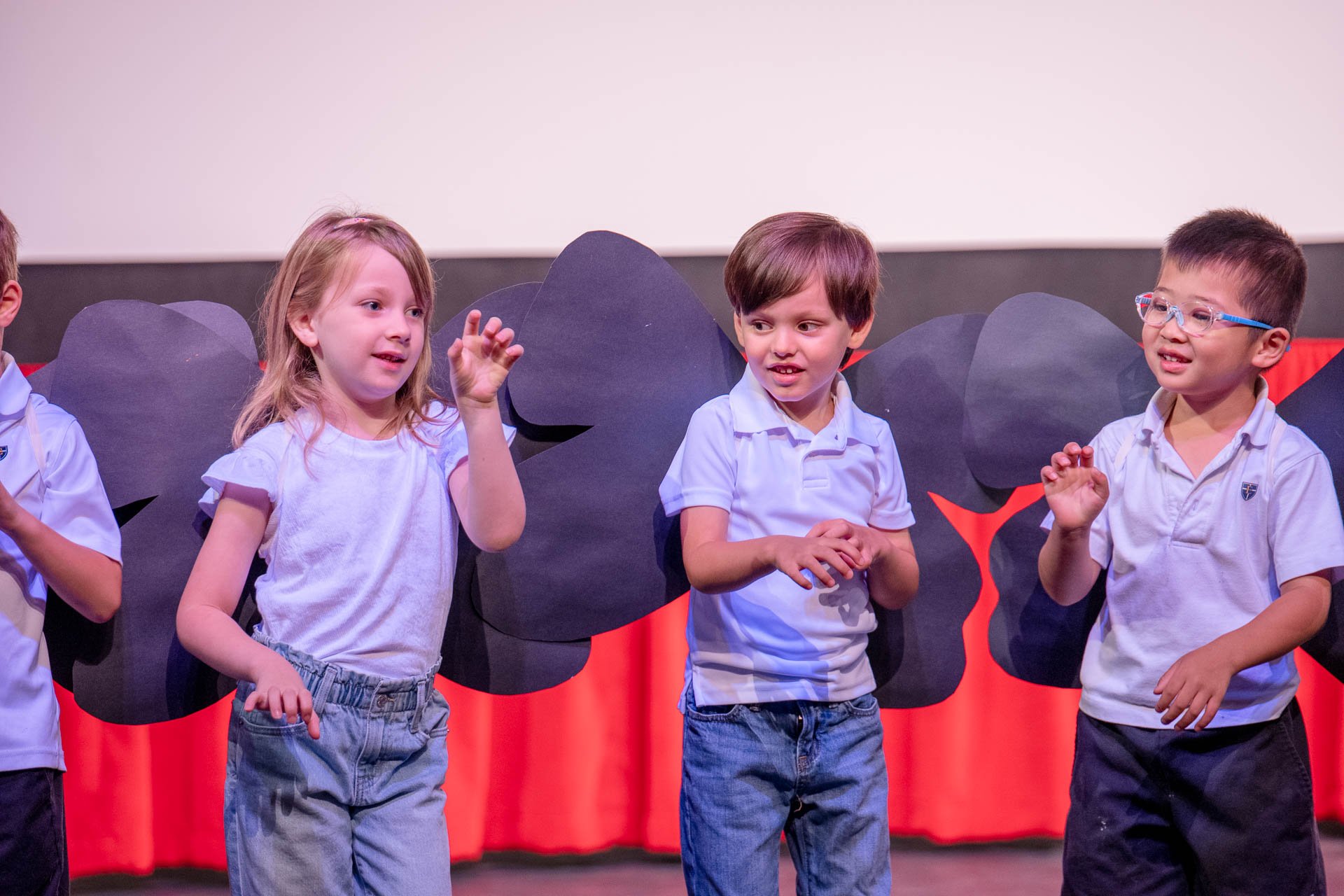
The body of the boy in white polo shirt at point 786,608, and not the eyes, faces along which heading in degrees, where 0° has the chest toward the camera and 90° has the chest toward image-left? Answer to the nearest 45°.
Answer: approximately 0°

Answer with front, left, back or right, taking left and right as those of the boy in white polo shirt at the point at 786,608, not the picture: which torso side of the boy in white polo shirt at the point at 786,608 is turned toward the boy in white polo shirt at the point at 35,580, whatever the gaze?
right

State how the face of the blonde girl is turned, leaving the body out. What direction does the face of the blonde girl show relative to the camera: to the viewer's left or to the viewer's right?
to the viewer's right

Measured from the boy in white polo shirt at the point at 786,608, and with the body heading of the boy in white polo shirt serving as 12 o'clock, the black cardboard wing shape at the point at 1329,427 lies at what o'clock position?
The black cardboard wing shape is roughly at 8 o'clock from the boy in white polo shirt.

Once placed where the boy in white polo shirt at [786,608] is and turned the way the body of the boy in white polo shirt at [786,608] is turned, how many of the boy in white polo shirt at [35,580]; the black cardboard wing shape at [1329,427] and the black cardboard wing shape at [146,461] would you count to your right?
2

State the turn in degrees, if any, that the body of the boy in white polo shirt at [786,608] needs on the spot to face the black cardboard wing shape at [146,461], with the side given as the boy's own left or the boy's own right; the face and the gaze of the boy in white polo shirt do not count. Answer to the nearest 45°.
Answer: approximately 90° to the boy's own right
